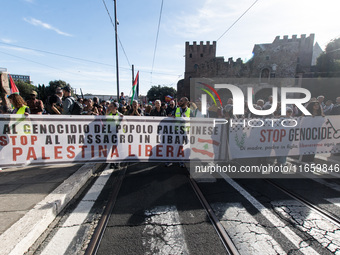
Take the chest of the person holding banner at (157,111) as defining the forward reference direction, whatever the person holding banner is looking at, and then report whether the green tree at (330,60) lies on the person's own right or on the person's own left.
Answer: on the person's own left

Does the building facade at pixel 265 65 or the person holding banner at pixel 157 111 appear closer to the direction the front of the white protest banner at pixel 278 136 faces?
the person holding banner

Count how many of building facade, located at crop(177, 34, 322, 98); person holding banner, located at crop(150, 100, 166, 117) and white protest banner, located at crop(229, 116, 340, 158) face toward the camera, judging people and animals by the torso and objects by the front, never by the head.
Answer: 3

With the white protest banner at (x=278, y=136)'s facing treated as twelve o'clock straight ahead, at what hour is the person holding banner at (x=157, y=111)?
The person holding banner is roughly at 3 o'clock from the white protest banner.

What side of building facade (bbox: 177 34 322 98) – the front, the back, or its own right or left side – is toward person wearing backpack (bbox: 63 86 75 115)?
front

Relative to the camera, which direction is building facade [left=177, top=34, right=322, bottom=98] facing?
toward the camera

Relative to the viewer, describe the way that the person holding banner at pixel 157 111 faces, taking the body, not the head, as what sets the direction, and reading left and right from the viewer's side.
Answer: facing the viewer

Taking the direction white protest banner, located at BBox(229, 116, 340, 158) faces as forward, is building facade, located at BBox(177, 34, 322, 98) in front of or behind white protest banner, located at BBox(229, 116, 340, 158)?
behind

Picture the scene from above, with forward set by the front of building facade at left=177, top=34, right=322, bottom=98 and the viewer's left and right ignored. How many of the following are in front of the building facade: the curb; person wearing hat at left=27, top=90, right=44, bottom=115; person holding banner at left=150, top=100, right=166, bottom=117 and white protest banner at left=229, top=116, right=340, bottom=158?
4

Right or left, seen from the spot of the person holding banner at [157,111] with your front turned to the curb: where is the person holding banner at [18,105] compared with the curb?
right

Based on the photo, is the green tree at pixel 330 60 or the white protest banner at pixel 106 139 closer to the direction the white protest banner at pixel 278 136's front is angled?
the white protest banner

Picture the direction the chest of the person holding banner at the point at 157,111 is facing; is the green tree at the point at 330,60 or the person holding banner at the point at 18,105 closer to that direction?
the person holding banner

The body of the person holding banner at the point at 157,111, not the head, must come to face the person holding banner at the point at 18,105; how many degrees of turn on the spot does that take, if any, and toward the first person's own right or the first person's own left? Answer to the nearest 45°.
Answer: approximately 45° to the first person's own right

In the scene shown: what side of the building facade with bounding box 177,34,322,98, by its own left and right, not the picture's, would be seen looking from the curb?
front

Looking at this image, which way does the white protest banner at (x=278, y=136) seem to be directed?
toward the camera
